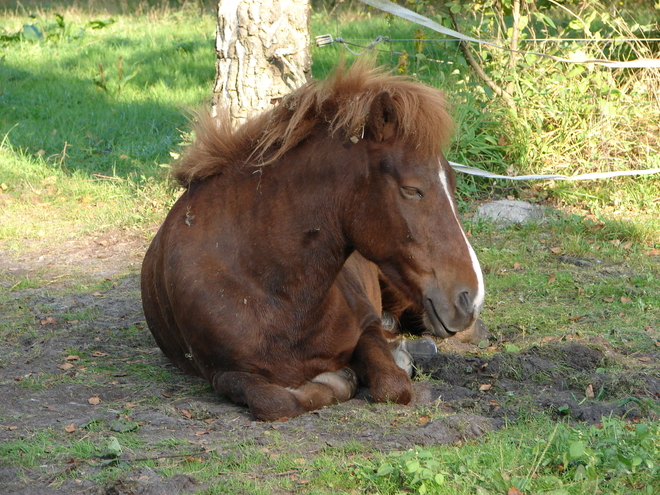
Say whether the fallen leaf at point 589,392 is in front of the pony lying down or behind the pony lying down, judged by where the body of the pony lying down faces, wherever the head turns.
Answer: in front

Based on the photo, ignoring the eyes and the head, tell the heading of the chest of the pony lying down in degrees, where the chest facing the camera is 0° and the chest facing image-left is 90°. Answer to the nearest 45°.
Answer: approximately 315°

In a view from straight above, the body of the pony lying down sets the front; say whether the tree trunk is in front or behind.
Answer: behind

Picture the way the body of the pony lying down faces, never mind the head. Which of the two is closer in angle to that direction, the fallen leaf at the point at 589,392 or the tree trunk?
the fallen leaf
